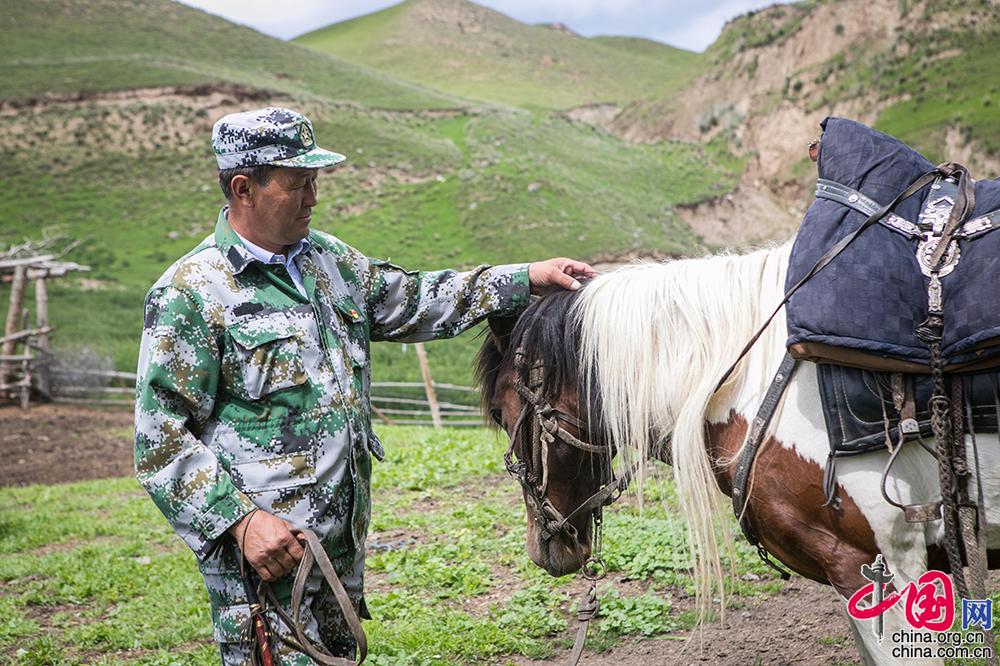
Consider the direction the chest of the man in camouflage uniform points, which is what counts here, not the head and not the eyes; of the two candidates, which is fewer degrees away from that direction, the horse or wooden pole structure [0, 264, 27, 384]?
the horse

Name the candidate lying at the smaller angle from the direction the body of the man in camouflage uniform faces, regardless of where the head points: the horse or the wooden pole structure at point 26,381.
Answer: the horse

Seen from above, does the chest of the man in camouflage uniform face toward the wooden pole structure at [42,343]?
no

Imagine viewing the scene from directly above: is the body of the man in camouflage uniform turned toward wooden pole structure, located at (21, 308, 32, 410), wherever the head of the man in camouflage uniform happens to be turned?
no

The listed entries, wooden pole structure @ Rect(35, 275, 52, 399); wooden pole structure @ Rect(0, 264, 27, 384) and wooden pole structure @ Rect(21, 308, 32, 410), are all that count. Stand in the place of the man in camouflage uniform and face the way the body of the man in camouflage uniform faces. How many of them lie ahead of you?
0

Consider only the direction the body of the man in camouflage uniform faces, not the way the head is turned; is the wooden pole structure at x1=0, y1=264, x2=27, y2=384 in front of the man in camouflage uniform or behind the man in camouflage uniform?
behind
